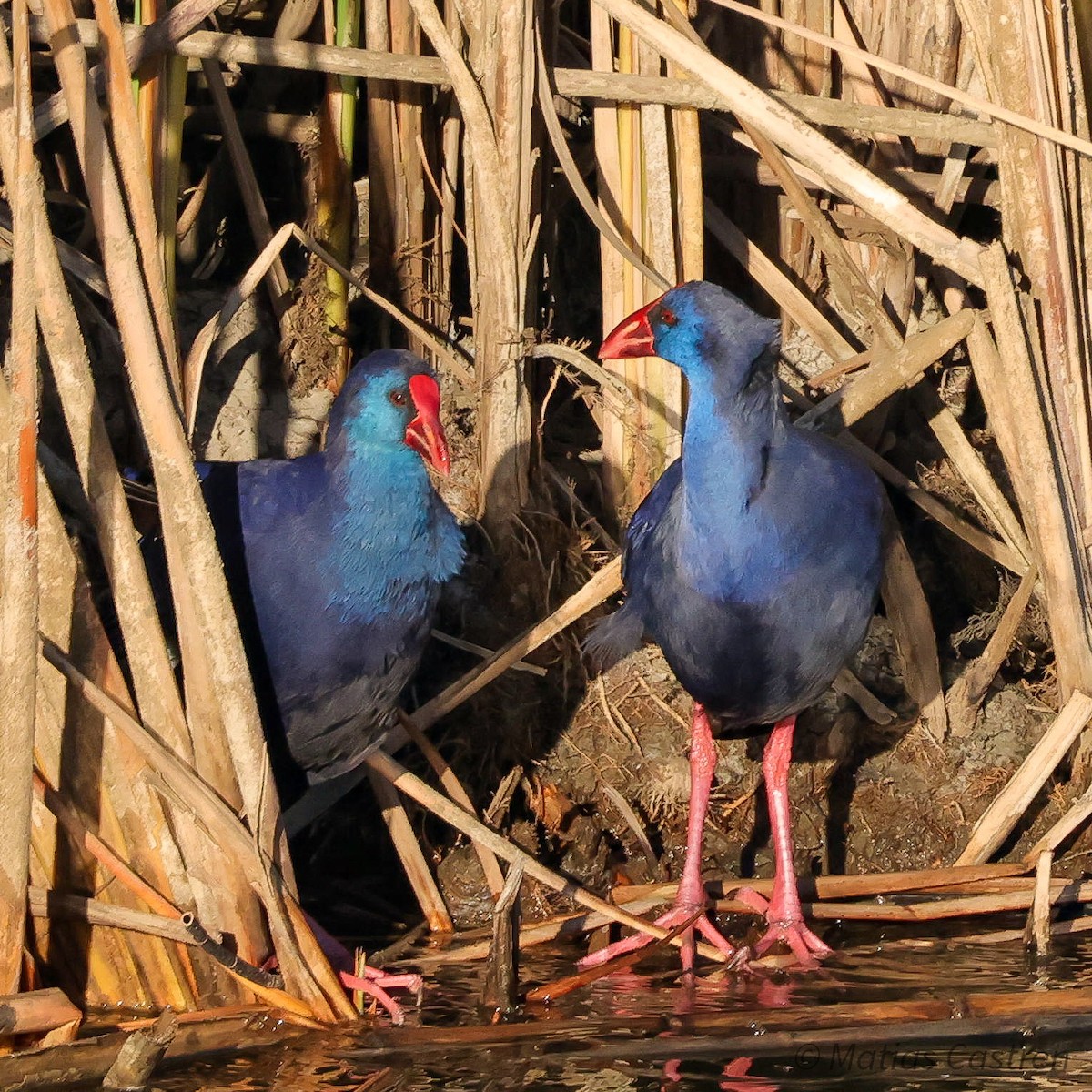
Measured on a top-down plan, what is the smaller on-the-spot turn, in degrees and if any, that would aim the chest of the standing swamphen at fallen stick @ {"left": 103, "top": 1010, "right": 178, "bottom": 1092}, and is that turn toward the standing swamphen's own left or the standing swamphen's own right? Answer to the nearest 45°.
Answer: approximately 45° to the standing swamphen's own right

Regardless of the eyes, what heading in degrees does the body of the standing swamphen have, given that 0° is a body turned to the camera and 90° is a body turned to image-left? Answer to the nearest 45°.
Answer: approximately 0°
